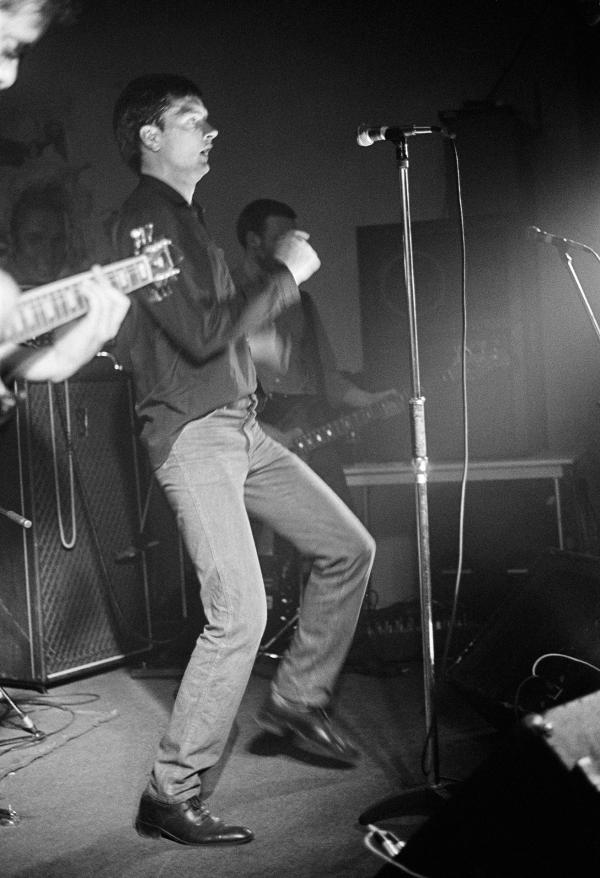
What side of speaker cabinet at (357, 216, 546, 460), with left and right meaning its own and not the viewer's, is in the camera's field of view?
front

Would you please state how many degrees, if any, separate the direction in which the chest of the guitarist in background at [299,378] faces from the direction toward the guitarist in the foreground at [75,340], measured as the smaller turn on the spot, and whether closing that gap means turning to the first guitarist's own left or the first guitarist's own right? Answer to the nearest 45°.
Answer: approximately 45° to the first guitarist's own right

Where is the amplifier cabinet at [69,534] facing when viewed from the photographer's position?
facing the viewer and to the right of the viewer

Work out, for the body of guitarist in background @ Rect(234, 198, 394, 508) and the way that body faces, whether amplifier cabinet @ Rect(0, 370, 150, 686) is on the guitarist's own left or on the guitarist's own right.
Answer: on the guitarist's own right

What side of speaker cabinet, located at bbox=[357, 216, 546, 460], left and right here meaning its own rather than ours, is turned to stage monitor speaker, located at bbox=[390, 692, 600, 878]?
front

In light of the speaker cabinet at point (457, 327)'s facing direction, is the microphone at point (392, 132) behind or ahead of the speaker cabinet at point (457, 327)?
ahead

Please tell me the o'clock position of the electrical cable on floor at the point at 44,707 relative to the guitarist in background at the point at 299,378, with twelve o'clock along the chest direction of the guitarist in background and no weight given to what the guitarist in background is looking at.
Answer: The electrical cable on floor is roughly at 3 o'clock from the guitarist in background.

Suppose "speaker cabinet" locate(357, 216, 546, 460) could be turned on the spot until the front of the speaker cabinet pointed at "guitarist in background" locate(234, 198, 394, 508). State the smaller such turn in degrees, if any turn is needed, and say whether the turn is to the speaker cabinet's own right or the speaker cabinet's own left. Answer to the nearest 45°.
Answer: approximately 90° to the speaker cabinet's own right
